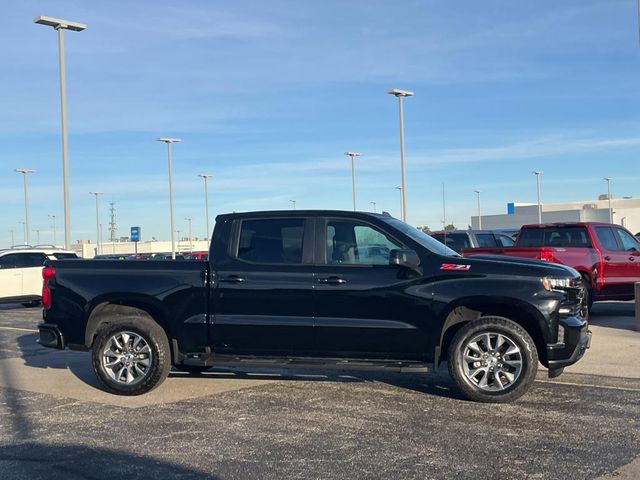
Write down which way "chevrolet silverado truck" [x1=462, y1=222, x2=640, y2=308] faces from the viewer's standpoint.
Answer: facing away from the viewer and to the right of the viewer

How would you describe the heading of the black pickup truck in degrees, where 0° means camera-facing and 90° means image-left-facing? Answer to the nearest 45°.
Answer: approximately 270°

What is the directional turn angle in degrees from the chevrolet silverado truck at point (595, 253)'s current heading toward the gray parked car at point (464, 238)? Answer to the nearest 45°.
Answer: approximately 90° to its left

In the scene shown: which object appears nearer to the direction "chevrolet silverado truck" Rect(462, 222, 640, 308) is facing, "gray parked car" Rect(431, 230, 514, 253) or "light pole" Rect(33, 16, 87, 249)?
the gray parked car

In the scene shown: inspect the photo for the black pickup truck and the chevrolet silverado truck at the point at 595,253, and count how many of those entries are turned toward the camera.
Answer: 0

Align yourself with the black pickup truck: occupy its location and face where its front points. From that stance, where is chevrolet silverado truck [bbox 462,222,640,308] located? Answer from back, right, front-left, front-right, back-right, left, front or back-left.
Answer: front-left

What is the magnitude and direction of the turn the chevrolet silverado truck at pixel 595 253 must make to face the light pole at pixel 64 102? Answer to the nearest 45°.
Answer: approximately 135° to its left

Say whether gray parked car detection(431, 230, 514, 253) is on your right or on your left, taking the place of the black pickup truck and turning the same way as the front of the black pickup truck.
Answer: on your left

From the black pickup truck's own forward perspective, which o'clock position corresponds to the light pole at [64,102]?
The light pole is roughly at 8 o'clock from the black pickup truck.

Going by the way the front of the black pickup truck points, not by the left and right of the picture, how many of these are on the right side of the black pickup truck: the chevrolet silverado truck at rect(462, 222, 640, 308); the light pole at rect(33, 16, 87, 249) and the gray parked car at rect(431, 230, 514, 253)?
0

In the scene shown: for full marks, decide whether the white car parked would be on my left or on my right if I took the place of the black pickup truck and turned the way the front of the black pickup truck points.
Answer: on my left

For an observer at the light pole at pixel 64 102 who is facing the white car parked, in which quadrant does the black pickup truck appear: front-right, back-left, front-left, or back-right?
front-left

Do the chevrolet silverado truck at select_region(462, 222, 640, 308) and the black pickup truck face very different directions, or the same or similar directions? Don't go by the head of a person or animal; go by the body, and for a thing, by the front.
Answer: same or similar directions
